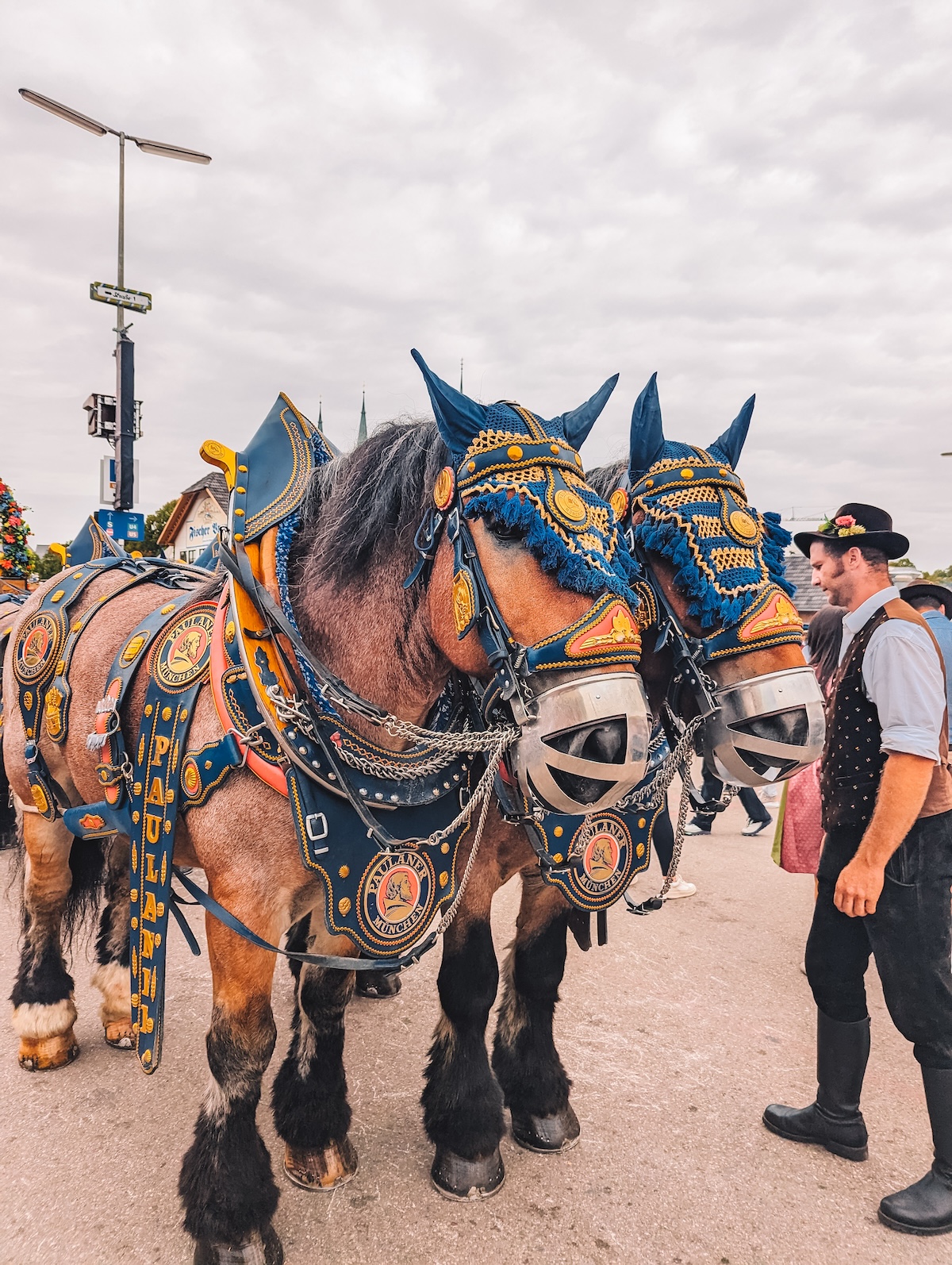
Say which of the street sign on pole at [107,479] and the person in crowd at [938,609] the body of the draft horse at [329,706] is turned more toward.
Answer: the person in crowd

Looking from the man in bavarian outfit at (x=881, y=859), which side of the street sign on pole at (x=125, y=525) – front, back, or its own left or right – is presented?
front

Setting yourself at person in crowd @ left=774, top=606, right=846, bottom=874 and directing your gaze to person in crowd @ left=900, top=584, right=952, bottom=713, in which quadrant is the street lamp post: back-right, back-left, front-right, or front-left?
back-left

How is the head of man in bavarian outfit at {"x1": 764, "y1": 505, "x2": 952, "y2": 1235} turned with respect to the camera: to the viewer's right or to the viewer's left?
to the viewer's left

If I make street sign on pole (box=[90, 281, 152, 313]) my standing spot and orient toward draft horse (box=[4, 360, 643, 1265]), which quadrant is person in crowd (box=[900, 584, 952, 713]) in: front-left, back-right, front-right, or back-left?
front-left

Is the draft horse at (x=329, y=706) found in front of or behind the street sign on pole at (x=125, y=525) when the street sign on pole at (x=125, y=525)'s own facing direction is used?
in front

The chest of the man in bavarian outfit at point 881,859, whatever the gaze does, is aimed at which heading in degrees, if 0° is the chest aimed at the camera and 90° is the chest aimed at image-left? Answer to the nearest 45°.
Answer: approximately 90°

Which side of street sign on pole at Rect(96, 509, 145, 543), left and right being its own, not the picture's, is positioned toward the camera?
front

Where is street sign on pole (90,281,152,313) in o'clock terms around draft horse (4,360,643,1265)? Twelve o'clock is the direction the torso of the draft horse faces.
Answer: The street sign on pole is roughly at 7 o'clock from the draft horse.

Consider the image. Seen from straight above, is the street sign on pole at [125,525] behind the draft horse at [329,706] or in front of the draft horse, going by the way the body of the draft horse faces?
behind

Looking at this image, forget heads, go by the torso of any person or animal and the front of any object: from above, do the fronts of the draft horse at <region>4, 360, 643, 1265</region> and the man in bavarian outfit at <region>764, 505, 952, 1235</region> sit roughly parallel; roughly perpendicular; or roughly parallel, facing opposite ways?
roughly parallel, facing opposite ways
